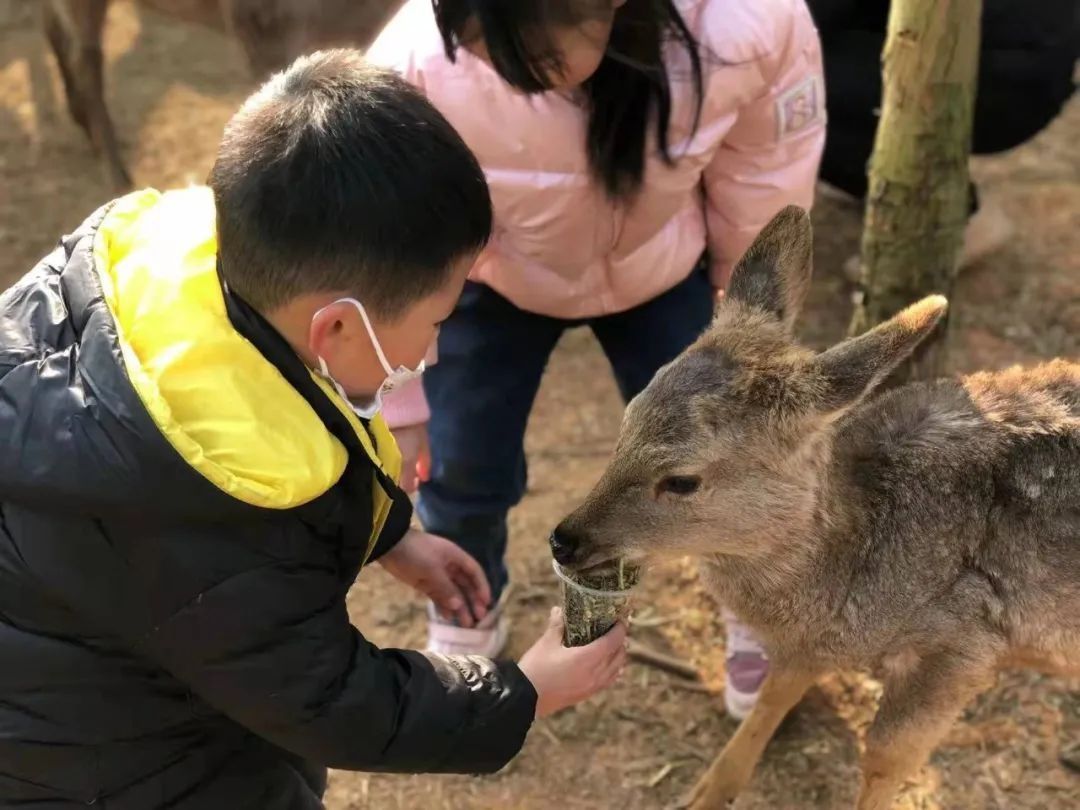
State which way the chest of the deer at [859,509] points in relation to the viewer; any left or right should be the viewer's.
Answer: facing to the left of the viewer

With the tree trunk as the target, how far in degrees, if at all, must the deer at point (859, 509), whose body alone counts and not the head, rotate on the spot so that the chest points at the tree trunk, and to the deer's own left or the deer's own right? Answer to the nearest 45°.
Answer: approximately 90° to the deer's own right

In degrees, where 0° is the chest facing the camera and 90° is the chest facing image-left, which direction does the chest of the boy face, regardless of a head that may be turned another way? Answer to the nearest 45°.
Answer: approximately 270°

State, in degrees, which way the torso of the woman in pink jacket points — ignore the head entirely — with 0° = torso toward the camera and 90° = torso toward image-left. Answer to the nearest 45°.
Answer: approximately 0°

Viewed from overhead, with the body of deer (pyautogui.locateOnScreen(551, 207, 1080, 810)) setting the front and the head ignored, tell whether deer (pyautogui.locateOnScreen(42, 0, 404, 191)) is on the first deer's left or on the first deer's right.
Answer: on the first deer's right

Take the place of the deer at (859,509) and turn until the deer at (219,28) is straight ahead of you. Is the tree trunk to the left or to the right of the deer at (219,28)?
right

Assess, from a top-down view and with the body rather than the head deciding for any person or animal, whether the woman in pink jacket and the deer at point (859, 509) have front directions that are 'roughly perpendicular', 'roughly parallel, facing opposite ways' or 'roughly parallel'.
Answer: roughly perpendicular

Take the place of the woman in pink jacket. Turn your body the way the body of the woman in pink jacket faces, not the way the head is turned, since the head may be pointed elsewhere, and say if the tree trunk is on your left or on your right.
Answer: on your left

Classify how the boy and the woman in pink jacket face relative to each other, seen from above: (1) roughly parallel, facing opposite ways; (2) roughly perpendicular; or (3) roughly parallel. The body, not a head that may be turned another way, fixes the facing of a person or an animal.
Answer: roughly perpendicular
